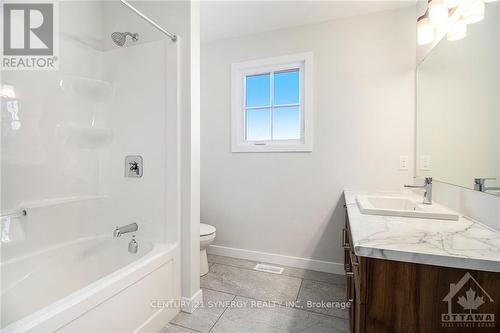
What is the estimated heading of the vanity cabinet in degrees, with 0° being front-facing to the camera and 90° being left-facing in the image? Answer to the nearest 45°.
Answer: approximately 90°

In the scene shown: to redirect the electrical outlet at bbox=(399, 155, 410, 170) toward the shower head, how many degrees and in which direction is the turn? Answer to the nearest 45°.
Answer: approximately 45° to its right

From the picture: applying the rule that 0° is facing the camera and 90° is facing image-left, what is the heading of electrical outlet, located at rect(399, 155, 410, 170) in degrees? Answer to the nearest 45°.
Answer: approximately 0°

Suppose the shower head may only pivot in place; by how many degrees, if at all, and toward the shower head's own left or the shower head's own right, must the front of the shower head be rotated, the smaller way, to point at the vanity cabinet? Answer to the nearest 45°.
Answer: approximately 90° to the shower head's own left

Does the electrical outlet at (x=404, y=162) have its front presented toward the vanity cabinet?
yes

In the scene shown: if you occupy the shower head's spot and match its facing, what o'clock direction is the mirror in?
The mirror is roughly at 9 o'clock from the shower head.

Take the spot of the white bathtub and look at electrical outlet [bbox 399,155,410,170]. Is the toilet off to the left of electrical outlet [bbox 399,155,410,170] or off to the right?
left

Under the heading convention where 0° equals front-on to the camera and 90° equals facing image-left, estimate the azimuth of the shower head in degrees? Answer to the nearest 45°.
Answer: approximately 45°
